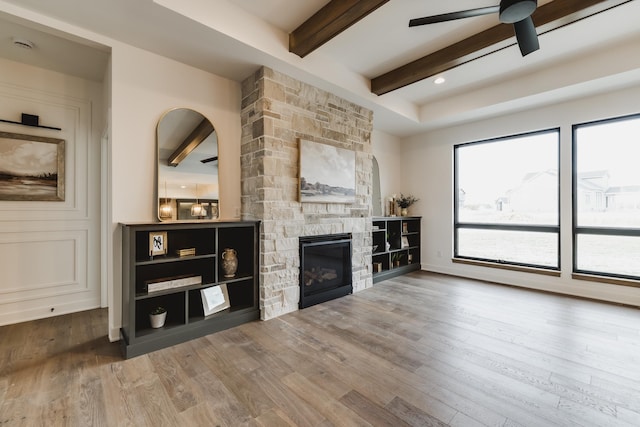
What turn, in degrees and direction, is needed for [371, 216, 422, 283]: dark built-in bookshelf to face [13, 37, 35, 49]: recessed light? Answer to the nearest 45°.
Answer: approximately 90° to its right

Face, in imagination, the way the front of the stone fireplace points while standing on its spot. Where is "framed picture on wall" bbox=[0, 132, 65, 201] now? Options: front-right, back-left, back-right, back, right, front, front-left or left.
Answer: back-right

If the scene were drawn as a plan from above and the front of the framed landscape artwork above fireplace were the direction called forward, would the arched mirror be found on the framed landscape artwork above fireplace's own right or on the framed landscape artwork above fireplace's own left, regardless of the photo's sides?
on the framed landscape artwork above fireplace's own right

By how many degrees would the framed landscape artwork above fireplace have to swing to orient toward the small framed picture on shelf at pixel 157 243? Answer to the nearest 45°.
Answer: approximately 90° to its right

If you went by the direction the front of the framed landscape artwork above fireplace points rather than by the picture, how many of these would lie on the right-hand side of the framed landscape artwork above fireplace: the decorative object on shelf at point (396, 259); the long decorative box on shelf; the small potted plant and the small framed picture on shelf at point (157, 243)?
3

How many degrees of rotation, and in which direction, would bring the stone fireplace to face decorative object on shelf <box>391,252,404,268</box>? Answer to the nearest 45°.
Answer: approximately 90° to its left

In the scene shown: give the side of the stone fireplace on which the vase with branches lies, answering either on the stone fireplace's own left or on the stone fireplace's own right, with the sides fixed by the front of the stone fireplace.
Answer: on the stone fireplace's own left

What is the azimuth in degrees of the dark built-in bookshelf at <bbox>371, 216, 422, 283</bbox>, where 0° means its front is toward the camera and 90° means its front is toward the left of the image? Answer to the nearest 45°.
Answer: approximately 315°

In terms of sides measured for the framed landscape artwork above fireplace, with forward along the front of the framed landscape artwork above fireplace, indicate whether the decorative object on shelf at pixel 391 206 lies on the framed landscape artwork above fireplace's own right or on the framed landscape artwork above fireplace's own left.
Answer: on the framed landscape artwork above fireplace's own left

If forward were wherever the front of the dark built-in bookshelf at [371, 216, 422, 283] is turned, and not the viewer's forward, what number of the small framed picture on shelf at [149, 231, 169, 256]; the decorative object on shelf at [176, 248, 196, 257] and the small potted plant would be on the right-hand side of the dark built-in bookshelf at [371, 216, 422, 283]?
3

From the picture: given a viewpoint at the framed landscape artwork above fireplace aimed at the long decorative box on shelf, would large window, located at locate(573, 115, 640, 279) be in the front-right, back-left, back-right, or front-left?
back-left

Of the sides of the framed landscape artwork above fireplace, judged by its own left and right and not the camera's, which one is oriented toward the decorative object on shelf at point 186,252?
right
